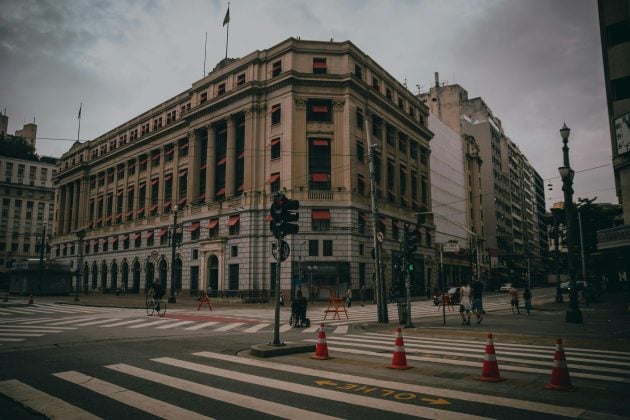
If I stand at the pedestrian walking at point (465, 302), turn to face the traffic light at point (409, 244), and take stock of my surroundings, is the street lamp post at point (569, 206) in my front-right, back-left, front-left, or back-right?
back-left

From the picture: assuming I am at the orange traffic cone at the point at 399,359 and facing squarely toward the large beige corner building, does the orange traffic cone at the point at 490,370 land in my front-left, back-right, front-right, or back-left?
back-right
